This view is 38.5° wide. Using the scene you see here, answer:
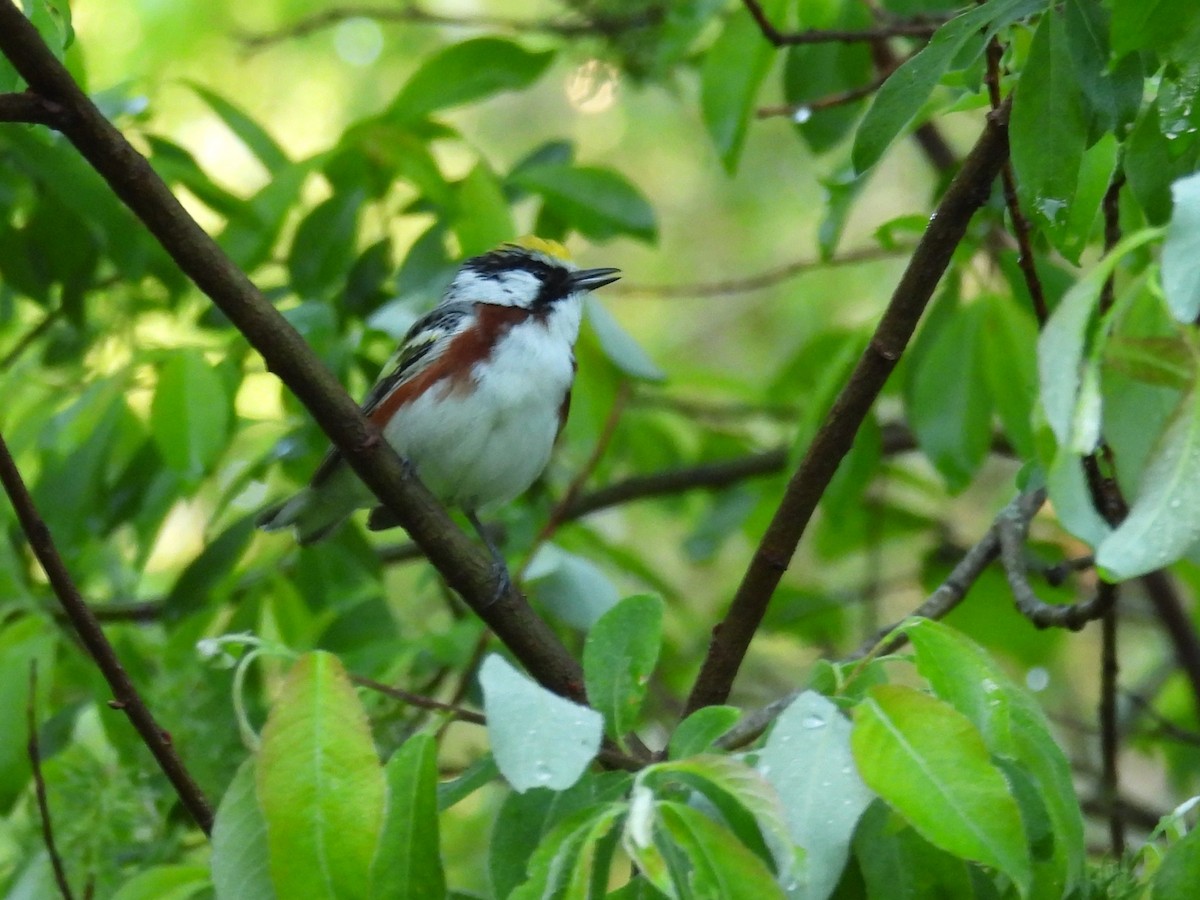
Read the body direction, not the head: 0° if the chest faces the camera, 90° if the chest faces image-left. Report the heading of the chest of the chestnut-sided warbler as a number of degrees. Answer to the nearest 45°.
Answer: approximately 315°

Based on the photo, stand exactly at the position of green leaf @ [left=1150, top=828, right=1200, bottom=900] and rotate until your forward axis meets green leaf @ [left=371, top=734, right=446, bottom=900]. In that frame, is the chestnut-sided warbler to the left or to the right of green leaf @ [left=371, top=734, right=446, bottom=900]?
right

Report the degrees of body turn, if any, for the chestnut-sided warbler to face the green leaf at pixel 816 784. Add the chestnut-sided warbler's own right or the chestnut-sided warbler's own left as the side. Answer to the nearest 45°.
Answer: approximately 45° to the chestnut-sided warbler's own right

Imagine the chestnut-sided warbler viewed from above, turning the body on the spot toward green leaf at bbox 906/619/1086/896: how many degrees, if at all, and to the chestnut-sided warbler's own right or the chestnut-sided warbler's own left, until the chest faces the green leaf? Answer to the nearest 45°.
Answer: approximately 45° to the chestnut-sided warbler's own right

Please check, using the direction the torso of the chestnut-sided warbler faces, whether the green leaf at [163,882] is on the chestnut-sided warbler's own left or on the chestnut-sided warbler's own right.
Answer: on the chestnut-sided warbler's own right

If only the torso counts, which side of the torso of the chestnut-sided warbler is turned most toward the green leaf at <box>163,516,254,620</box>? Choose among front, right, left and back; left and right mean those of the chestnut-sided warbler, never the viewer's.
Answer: right
